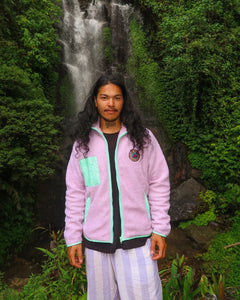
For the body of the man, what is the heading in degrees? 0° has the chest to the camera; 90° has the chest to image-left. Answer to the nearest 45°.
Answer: approximately 0°

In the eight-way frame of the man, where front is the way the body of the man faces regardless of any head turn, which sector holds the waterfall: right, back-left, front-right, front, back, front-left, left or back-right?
back
